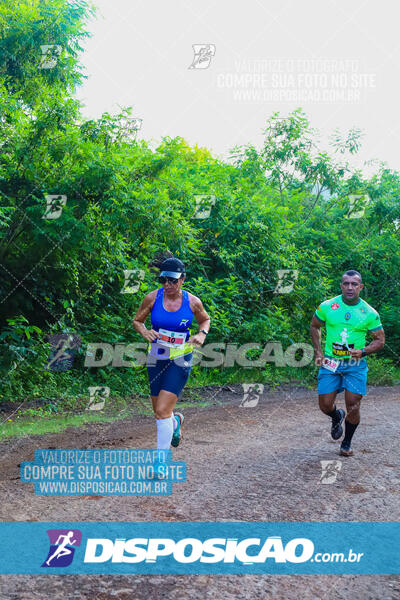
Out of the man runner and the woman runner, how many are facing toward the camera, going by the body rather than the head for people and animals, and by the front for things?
2

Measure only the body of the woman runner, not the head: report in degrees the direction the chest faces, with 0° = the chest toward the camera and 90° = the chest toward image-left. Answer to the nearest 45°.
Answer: approximately 0°

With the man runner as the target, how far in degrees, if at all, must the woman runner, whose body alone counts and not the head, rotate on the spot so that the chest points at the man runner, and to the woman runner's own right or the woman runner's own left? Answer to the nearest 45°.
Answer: approximately 135° to the woman runner's own left

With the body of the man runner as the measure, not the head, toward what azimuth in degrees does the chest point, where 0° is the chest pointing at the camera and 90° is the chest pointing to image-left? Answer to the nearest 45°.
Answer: approximately 0°
